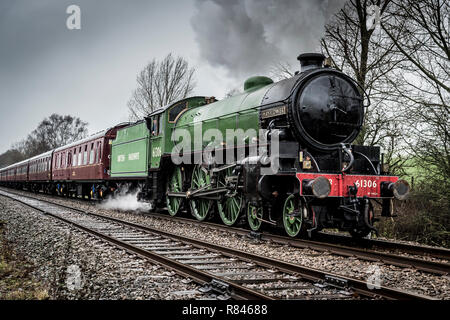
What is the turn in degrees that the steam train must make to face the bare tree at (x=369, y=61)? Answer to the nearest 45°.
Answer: approximately 90° to its left

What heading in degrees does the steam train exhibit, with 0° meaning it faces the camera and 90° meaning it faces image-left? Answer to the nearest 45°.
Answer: approximately 315°
